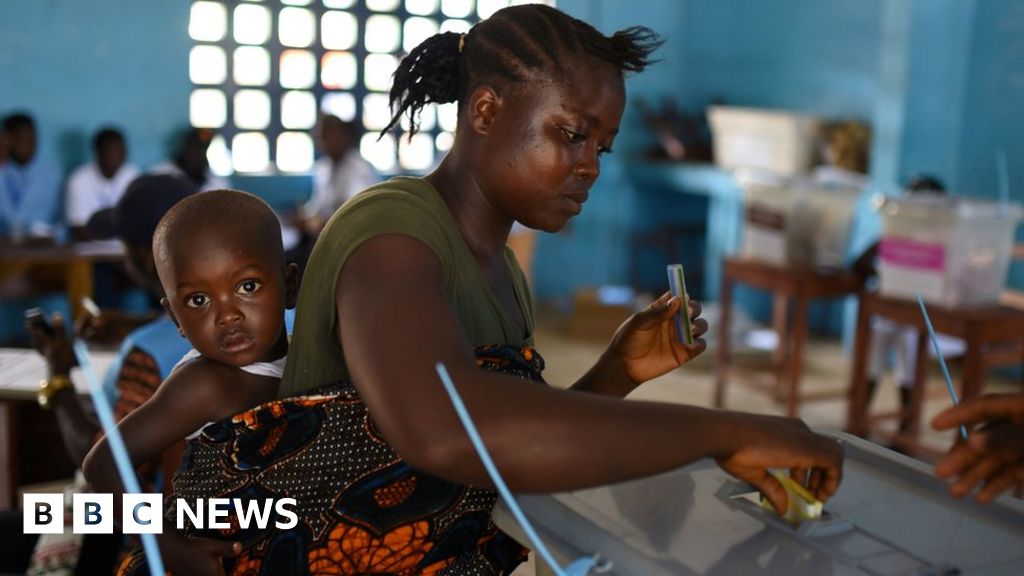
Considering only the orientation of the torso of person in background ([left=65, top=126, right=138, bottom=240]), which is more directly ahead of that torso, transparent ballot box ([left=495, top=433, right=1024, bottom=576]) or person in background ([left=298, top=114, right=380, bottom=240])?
the transparent ballot box

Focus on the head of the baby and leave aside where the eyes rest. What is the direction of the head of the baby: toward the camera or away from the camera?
toward the camera

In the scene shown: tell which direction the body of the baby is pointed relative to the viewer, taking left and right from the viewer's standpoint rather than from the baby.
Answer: facing the viewer and to the right of the viewer

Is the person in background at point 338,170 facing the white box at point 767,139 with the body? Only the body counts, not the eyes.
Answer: no

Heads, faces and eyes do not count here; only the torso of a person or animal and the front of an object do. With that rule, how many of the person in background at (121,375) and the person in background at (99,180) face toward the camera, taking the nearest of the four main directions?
1

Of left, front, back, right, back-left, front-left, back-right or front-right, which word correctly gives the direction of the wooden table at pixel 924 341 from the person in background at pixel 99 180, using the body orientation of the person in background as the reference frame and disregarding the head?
front-left

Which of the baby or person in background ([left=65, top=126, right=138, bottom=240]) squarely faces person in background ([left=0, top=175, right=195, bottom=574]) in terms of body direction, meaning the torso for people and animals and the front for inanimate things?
person in background ([left=65, top=126, right=138, bottom=240])

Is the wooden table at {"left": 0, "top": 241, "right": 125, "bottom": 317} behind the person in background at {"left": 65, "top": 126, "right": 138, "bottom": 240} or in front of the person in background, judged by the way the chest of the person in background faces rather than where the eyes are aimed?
in front

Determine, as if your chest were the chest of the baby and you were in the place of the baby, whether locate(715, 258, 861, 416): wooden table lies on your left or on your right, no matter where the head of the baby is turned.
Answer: on your left

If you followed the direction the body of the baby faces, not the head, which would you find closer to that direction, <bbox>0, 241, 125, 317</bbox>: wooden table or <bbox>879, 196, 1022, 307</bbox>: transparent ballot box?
the transparent ballot box

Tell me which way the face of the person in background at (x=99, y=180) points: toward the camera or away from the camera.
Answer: toward the camera

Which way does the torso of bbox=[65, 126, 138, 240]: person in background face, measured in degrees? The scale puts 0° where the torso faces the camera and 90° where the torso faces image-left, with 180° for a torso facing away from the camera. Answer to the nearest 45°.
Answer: approximately 0°

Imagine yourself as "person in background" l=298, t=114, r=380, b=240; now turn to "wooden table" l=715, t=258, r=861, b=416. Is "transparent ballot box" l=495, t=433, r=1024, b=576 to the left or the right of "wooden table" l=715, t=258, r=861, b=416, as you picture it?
right

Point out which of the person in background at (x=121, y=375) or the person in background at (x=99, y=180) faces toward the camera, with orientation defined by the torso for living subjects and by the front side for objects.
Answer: the person in background at (x=99, y=180)

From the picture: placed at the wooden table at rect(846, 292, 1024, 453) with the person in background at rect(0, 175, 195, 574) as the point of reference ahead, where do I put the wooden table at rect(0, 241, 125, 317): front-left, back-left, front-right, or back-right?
front-right
